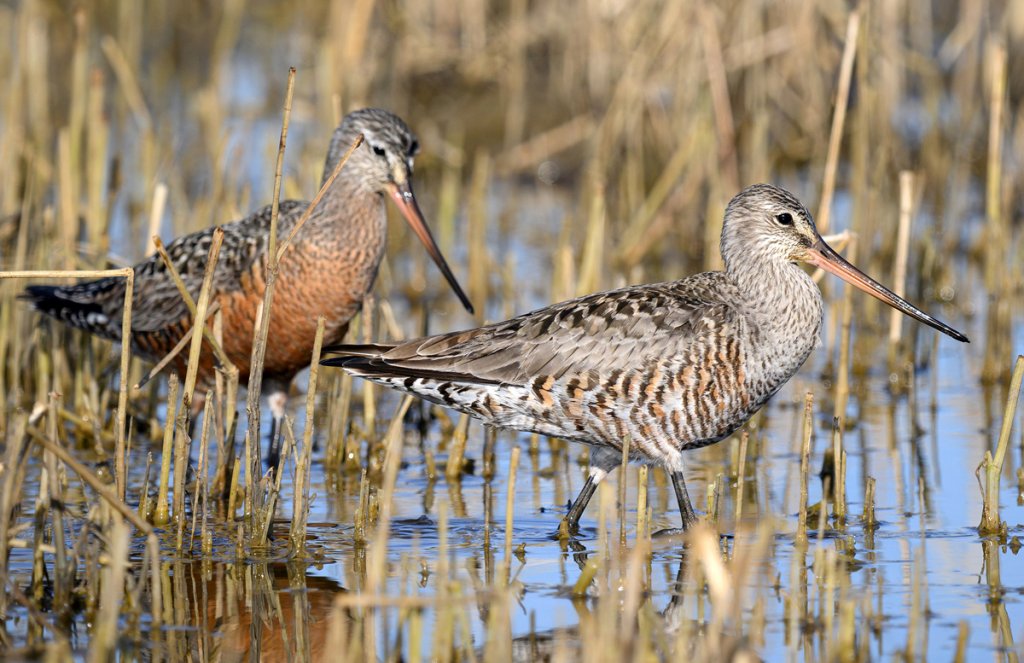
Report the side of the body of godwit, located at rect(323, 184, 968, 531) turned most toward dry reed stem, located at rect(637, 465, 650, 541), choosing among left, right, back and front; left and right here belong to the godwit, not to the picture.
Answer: right

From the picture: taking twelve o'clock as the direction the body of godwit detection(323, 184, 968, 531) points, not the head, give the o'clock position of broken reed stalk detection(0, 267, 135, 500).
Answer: The broken reed stalk is roughly at 5 o'clock from the godwit.

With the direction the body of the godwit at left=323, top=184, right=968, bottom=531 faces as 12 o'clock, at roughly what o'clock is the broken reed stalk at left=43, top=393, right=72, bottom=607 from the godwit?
The broken reed stalk is roughly at 5 o'clock from the godwit.

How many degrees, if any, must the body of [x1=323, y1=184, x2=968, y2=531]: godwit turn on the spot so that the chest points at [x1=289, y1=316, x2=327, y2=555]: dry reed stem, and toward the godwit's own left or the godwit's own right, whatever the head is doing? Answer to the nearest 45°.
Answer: approximately 135° to the godwit's own right

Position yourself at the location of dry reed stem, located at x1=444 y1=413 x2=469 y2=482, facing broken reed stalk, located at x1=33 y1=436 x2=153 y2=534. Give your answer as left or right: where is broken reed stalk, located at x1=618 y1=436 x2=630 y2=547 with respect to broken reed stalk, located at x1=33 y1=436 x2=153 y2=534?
left

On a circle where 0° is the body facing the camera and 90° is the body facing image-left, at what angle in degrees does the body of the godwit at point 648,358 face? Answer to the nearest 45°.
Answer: approximately 270°

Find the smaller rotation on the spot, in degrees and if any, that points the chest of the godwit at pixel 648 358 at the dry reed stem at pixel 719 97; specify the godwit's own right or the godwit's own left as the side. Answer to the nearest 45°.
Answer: approximately 90° to the godwit's own left

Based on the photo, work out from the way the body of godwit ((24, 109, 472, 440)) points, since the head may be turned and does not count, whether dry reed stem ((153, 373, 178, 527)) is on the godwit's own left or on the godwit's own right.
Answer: on the godwit's own right

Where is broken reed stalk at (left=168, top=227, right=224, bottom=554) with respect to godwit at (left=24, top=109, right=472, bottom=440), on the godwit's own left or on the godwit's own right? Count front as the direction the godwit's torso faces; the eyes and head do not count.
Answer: on the godwit's own right

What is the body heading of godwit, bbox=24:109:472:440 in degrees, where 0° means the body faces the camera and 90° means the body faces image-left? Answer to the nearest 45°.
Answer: approximately 315°
